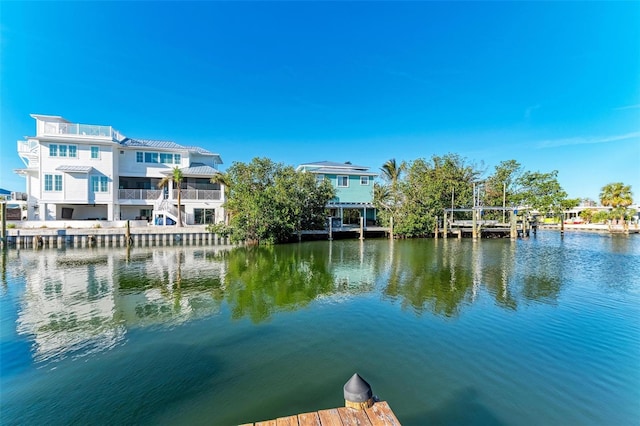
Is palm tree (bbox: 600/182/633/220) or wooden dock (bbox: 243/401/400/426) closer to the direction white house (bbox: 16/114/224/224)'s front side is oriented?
the wooden dock

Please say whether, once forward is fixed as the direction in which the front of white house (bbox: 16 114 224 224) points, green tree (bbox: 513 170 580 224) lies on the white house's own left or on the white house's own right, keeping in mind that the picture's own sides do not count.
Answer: on the white house's own left

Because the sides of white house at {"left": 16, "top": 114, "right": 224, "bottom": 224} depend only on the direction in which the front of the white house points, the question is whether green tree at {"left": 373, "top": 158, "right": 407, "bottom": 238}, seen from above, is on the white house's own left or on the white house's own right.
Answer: on the white house's own left

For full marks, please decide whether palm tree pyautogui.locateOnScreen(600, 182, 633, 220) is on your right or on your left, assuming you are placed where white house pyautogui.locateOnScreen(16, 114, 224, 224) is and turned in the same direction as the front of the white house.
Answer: on your left

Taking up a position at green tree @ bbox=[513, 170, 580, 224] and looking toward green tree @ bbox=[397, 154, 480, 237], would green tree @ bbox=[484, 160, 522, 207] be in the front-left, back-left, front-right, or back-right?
front-right

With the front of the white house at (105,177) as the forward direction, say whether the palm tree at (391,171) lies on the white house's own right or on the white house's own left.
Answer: on the white house's own left

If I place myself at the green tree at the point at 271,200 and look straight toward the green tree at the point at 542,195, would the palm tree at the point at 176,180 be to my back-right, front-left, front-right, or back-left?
back-left

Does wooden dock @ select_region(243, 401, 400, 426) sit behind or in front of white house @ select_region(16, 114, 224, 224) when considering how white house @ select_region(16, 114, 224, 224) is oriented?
in front

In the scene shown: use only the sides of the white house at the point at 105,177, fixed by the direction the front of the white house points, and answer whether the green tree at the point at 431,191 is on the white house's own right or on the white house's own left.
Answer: on the white house's own left

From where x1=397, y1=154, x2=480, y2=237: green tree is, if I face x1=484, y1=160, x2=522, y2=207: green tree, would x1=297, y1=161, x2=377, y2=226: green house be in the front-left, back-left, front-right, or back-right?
back-left

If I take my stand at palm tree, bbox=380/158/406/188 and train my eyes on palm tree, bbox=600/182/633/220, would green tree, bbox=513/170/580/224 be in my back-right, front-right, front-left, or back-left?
front-right

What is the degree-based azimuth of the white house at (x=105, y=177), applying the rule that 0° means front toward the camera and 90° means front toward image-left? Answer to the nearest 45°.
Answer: approximately 0°

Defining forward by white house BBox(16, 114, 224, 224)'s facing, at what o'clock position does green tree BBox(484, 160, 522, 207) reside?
The green tree is roughly at 10 o'clock from the white house.
